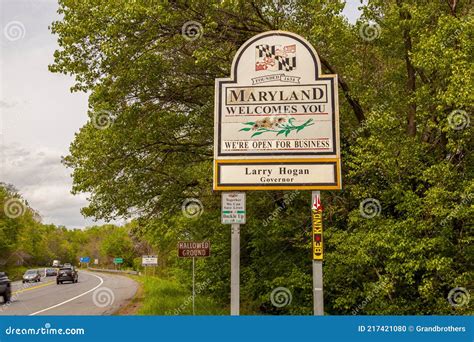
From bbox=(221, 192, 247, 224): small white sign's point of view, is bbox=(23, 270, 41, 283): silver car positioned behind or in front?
behind

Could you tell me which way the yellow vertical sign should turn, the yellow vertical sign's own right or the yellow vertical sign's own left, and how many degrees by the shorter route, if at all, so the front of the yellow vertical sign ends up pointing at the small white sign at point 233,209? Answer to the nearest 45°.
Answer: approximately 90° to the yellow vertical sign's own right

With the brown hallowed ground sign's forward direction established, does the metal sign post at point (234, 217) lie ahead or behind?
ahead

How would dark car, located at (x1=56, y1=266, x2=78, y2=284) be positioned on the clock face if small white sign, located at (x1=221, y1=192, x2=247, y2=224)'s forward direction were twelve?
The dark car is roughly at 5 o'clock from the small white sign.

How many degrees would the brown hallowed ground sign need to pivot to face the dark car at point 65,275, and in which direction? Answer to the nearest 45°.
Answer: approximately 180°

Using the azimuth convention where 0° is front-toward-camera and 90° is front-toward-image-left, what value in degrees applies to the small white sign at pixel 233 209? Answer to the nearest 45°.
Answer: approximately 0°
